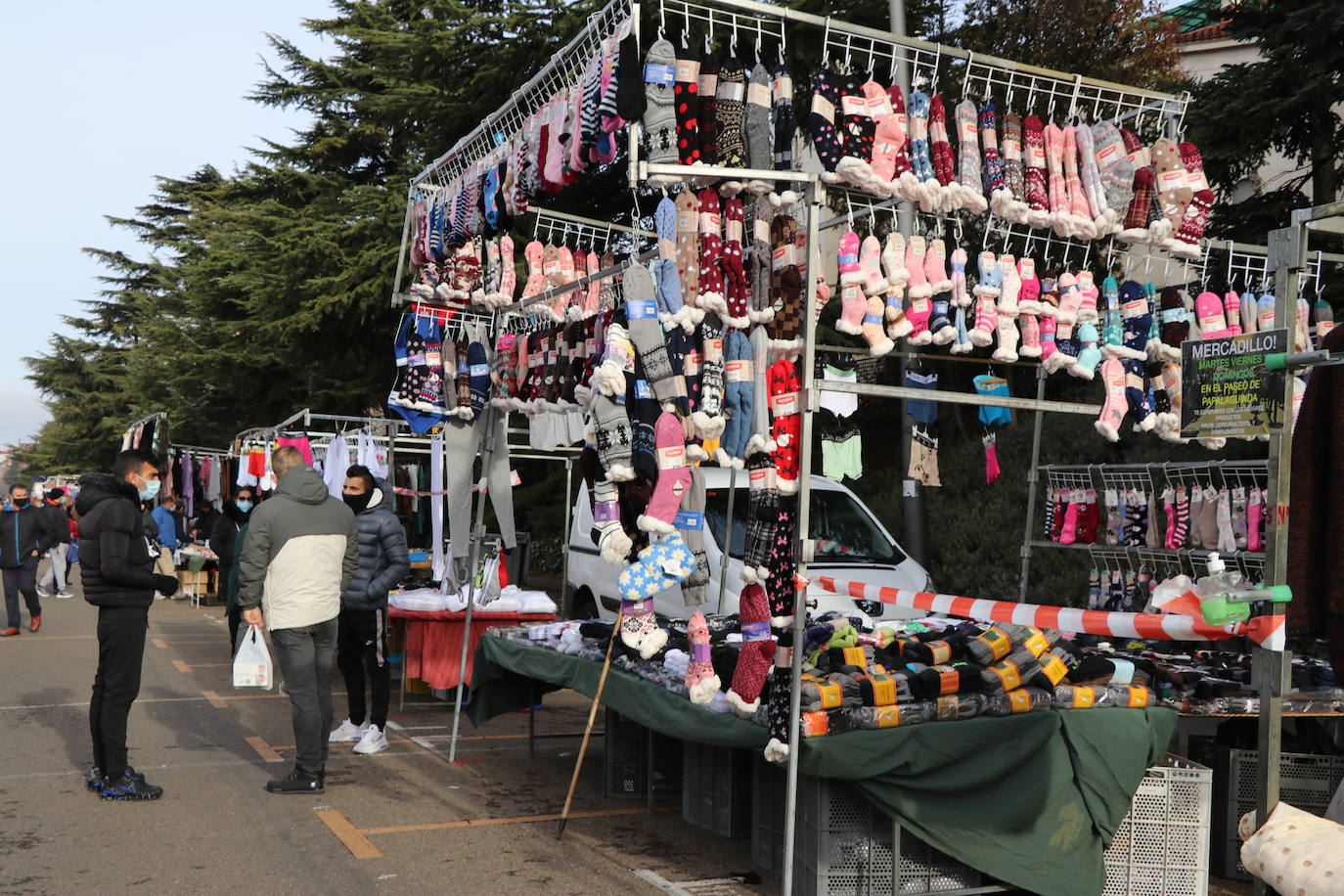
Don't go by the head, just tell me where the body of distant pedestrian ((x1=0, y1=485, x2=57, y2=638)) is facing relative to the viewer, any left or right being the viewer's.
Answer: facing the viewer

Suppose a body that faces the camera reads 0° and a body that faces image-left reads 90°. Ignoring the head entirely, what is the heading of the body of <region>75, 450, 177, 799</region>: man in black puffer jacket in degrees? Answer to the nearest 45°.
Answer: approximately 270°

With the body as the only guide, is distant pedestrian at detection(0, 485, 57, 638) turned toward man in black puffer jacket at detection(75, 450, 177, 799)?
yes

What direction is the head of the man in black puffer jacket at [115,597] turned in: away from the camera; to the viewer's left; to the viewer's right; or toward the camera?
to the viewer's right

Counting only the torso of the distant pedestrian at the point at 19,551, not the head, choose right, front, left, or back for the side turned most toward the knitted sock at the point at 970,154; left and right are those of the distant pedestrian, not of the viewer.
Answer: front

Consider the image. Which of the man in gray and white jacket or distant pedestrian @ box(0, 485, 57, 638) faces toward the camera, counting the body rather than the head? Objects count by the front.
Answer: the distant pedestrian

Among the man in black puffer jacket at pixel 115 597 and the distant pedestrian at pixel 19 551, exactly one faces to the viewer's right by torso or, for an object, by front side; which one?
the man in black puffer jacket

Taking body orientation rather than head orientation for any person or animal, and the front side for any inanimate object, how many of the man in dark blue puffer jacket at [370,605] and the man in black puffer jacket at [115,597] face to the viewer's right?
1

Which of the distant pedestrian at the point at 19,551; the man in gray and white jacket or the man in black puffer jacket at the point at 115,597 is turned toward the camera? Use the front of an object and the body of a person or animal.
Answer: the distant pedestrian

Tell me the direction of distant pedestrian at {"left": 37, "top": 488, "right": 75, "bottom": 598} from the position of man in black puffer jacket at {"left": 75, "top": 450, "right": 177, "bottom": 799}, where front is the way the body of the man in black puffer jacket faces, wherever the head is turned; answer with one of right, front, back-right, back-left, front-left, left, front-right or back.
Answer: left

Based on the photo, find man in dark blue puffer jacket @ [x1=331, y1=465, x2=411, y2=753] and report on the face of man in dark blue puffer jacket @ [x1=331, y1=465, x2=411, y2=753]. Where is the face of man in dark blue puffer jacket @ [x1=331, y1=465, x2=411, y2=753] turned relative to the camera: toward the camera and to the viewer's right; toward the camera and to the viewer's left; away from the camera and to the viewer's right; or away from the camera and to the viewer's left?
toward the camera and to the viewer's left

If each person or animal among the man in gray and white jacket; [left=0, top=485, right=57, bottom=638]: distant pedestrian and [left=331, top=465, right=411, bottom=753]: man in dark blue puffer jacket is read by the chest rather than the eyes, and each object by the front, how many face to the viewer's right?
0

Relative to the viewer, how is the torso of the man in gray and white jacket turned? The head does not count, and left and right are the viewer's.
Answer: facing away from the viewer and to the left of the viewer

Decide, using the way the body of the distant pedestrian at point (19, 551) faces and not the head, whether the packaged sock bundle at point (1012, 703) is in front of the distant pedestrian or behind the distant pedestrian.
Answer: in front

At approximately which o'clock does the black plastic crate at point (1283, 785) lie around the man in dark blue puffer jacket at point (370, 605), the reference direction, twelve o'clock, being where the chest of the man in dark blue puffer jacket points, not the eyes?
The black plastic crate is roughly at 9 o'clock from the man in dark blue puffer jacket.

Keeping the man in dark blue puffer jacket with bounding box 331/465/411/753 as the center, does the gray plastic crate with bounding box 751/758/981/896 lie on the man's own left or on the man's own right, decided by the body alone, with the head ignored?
on the man's own left
